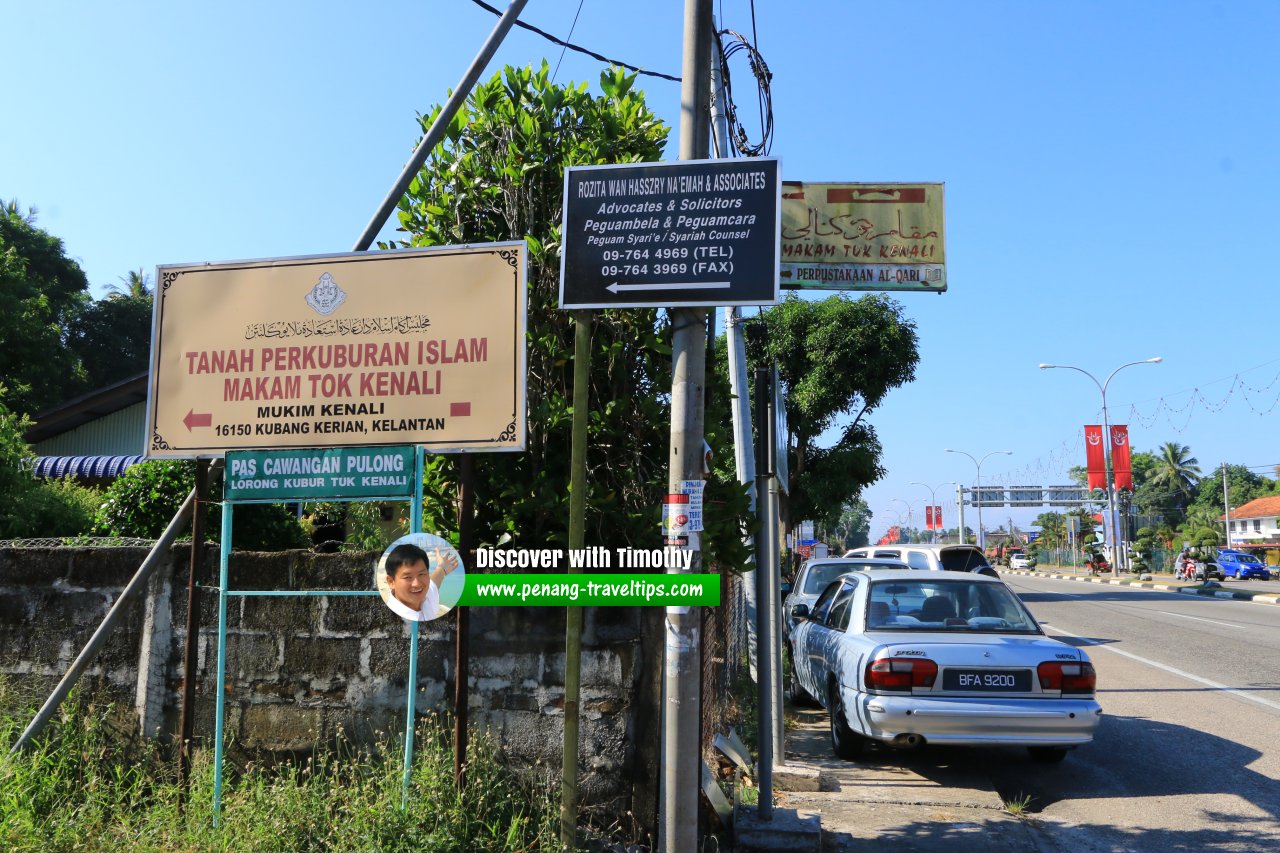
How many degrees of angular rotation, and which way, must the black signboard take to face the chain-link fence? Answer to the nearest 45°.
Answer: approximately 90° to its right

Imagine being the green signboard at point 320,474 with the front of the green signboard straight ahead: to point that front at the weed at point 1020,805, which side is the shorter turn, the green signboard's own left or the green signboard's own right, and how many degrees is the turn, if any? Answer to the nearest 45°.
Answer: approximately 90° to the green signboard's own left

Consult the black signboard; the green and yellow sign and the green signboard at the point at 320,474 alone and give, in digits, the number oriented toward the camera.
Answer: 3

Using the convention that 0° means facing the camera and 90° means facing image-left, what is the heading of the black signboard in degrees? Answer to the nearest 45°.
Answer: approximately 0°

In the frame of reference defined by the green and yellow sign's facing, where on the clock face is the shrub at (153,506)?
The shrub is roughly at 3 o'clock from the green and yellow sign.

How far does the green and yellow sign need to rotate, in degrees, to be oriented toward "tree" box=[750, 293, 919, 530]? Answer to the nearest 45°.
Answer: approximately 180°

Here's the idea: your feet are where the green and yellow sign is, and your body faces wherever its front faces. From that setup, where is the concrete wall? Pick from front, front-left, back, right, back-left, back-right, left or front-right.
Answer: front-right

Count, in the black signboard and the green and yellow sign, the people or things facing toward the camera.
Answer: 2

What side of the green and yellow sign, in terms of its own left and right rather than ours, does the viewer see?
front

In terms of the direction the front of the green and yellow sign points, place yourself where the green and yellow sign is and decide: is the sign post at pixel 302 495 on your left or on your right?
on your right
